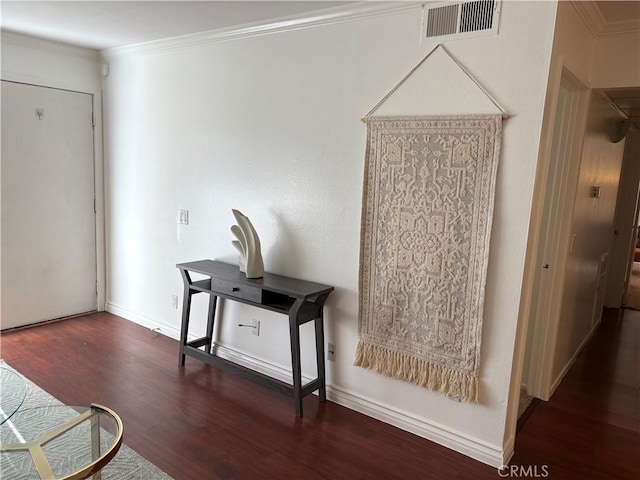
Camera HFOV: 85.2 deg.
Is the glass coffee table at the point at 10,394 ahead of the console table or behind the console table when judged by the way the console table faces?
ahead

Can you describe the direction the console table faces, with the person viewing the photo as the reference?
facing the viewer and to the left of the viewer

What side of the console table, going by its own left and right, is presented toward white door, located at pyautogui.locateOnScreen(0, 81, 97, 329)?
right

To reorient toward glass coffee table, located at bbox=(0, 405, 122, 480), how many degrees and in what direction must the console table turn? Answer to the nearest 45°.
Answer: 0° — it already faces it

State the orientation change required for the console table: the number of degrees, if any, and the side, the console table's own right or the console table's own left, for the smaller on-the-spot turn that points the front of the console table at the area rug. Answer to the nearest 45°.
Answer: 0° — it already faces it
